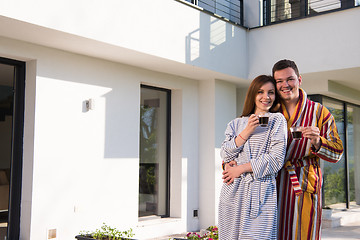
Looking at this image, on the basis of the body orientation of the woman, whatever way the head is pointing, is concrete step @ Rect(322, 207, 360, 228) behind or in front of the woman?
behind

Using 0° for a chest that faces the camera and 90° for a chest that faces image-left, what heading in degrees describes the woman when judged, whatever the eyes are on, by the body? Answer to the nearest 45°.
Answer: approximately 0°

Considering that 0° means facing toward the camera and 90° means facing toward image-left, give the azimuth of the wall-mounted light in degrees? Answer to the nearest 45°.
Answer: approximately 315°

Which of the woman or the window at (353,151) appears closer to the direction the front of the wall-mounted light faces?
the woman

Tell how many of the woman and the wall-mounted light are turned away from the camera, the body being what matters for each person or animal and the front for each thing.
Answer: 0

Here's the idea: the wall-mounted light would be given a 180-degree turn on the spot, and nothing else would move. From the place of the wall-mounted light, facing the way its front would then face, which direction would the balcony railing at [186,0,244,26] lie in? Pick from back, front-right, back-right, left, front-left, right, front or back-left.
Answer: right

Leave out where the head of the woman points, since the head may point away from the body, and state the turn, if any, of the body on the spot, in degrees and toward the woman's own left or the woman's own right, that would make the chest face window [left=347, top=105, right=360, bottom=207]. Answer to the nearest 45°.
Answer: approximately 180°

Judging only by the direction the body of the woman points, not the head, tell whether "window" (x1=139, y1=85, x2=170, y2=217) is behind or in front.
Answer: behind

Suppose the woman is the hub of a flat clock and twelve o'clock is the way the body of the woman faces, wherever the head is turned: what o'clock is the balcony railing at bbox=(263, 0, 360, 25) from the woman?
The balcony railing is roughly at 6 o'clock from the woman.

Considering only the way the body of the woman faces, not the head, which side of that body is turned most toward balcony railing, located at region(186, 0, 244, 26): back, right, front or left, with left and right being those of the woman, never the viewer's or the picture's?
back
